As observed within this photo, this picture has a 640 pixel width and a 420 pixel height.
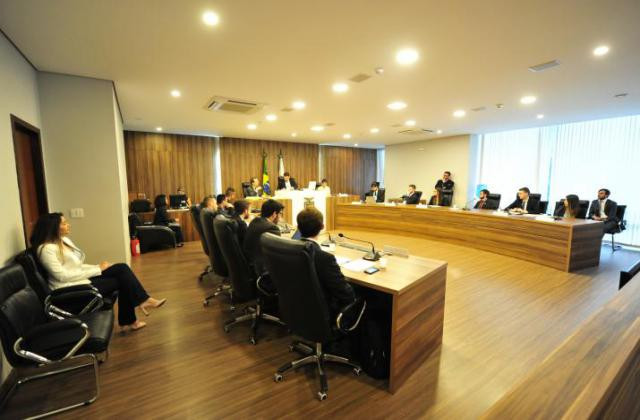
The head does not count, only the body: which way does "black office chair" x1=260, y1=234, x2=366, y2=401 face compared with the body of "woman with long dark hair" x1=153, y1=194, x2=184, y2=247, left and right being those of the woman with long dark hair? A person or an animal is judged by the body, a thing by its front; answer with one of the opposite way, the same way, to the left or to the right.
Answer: the same way

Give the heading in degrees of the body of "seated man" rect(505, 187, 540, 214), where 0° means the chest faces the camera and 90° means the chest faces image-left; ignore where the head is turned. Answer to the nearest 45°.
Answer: approximately 45°

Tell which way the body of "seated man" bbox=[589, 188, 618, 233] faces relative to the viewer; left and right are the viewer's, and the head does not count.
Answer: facing the viewer and to the left of the viewer

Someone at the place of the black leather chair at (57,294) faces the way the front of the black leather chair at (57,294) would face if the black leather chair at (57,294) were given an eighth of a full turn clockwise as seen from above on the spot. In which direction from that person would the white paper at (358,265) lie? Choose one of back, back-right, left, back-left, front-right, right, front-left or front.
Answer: front

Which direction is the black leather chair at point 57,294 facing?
to the viewer's right

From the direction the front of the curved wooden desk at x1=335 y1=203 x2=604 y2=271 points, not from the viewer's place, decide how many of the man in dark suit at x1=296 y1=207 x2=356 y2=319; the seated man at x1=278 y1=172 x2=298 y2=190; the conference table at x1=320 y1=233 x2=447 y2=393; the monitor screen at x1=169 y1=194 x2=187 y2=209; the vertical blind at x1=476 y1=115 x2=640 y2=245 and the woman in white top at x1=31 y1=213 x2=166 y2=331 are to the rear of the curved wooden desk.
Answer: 1

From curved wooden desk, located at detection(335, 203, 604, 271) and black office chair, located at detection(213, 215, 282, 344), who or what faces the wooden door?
the curved wooden desk

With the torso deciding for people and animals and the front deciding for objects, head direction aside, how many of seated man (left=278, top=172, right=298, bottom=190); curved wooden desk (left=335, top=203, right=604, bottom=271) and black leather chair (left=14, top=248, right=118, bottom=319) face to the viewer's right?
1

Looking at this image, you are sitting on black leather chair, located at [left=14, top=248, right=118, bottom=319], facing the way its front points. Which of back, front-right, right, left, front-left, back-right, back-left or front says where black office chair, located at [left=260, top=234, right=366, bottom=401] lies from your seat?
front-right

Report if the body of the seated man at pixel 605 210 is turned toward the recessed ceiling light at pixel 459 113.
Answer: yes

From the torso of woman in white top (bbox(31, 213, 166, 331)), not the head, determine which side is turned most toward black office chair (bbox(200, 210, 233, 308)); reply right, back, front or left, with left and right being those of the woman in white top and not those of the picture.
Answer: front

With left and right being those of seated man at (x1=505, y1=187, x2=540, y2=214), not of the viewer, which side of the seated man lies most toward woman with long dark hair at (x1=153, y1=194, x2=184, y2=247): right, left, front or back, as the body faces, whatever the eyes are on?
front

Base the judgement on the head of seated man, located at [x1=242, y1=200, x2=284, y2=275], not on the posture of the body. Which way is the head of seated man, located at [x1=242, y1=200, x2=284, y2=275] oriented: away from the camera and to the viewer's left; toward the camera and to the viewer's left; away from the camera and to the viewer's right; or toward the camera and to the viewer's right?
away from the camera and to the viewer's right

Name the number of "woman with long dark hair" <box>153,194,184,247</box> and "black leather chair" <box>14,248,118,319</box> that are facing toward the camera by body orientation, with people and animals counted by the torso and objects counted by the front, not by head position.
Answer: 0

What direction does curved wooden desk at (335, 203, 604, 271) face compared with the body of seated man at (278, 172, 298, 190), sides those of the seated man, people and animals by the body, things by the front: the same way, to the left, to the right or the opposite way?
to the right

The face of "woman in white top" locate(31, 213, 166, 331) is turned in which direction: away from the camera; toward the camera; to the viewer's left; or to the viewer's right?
to the viewer's right

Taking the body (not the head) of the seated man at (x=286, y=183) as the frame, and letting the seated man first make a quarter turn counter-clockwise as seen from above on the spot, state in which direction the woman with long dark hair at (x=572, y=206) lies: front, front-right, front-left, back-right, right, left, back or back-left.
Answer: front-right

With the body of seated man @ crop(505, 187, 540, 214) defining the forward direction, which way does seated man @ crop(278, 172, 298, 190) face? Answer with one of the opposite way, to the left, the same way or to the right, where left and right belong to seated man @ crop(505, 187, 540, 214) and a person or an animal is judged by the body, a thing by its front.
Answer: to the left

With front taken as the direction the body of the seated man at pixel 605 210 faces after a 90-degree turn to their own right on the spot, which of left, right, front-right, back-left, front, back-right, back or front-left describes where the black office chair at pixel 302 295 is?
back-left

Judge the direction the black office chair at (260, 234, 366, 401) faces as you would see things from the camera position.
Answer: facing away from the viewer and to the right of the viewer
